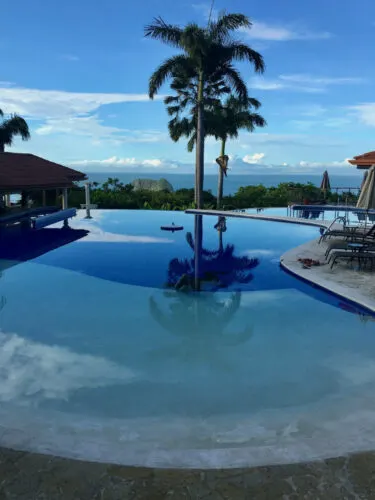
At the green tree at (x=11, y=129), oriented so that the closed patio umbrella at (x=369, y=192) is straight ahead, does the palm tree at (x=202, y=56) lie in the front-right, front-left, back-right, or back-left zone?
front-left

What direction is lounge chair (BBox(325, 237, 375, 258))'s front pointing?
to the viewer's left

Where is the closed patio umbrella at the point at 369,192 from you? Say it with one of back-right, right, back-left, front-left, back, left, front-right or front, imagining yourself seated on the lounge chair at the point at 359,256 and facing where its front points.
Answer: right

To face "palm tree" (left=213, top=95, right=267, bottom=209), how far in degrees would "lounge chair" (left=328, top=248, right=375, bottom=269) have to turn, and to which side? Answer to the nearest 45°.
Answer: approximately 45° to its right

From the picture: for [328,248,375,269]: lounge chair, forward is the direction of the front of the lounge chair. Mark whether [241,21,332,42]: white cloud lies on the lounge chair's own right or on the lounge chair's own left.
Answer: on the lounge chair's own right

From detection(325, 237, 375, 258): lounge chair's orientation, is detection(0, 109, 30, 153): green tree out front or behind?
out front

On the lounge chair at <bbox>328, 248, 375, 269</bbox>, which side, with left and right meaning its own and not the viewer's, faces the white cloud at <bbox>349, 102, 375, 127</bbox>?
right

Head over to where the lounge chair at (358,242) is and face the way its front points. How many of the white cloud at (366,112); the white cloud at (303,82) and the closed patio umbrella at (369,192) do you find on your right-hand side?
3

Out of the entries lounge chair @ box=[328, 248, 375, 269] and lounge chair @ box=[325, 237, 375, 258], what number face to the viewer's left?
2

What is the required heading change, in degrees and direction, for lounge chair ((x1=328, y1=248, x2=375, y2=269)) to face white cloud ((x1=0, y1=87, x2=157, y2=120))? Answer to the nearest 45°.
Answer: approximately 45° to its right

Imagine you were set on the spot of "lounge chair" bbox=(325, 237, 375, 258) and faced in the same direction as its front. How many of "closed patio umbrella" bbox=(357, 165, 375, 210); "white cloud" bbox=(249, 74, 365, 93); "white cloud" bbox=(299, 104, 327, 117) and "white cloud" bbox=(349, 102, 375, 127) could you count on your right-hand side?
4

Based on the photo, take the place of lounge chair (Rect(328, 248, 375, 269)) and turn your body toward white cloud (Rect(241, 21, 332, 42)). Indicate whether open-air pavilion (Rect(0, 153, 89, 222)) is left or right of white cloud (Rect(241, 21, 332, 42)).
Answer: left

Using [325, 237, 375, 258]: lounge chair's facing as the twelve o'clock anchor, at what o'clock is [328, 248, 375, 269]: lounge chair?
[328, 248, 375, 269]: lounge chair is roughly at 9 o'clock from [325, 237, 375, 258]: lounge chair.

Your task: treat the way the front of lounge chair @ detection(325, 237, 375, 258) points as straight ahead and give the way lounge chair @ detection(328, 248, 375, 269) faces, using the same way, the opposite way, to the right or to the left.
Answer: the same way

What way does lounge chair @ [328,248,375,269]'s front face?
to the viewer's left

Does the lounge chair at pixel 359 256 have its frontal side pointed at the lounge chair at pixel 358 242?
no

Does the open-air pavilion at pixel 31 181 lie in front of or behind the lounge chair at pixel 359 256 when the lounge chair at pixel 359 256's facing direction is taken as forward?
in front
